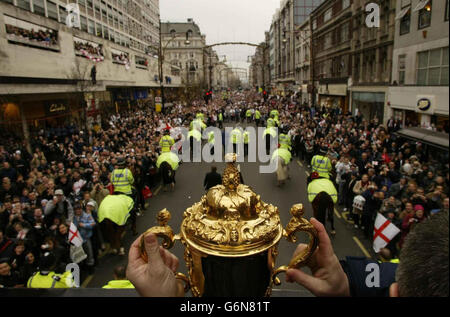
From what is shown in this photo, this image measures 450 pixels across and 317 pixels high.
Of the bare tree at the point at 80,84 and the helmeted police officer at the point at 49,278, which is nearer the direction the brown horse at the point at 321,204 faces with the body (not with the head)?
the bare tree

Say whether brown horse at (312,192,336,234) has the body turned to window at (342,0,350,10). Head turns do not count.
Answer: yes

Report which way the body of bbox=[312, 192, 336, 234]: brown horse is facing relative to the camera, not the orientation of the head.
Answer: away from the camera
